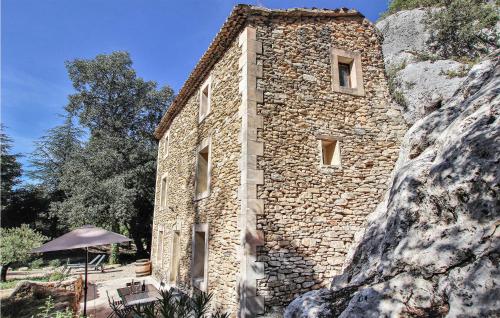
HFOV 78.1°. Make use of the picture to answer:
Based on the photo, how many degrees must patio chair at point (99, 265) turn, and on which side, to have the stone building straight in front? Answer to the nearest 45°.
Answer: approximately 90° to its left

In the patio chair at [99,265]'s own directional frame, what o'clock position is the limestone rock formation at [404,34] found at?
The limestone rock formation is roughly at 7 o'clock from the patio chair.

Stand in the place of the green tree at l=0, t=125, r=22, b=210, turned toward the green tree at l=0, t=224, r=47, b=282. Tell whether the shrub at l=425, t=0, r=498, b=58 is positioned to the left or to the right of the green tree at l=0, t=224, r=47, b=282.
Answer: left
